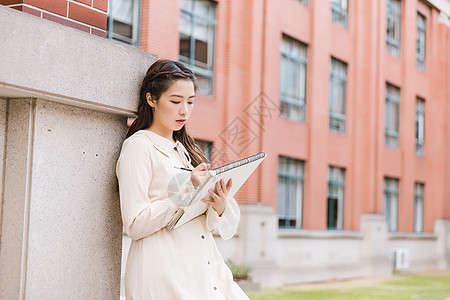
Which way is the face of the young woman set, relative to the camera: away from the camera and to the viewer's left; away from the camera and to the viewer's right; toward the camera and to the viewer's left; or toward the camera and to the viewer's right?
toward the camera and to the viewer's right

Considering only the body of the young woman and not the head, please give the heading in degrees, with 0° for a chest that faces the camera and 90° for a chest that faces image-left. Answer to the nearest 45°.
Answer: approximately 315°
